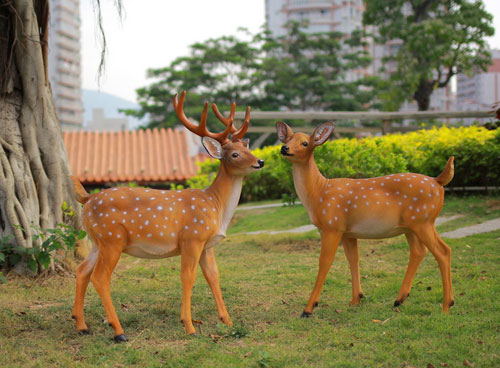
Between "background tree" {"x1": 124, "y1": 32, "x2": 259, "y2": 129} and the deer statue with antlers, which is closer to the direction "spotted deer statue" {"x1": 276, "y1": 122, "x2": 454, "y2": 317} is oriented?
the deer statue with antlers

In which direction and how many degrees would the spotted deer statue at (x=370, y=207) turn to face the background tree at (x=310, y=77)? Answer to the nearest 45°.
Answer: approximately 90° to its right

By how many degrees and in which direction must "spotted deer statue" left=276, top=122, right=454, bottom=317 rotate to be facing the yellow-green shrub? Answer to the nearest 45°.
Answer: approximately 90° to its right

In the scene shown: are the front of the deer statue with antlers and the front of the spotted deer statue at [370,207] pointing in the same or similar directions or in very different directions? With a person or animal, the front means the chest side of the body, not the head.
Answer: very different directions

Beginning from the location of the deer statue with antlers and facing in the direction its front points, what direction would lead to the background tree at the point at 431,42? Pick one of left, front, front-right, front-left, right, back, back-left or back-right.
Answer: front-left

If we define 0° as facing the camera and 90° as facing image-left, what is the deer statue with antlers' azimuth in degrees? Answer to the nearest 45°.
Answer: approximately 270°

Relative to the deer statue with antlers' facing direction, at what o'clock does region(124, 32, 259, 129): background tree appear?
The background tree is roughly at 9 o'clock from the deer statue with antlers.

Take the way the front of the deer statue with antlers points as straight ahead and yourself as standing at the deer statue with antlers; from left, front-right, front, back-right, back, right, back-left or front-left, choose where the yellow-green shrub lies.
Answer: front-left

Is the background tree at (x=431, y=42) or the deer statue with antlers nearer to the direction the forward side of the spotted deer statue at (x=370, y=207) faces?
the deer statue with antlers

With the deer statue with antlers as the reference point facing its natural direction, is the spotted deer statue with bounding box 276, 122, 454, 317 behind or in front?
in front

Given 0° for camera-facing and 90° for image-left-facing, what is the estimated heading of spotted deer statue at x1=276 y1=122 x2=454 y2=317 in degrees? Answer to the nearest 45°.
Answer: approximately 90°

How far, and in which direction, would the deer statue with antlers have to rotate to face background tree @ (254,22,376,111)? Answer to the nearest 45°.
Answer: approximately 90° to its left

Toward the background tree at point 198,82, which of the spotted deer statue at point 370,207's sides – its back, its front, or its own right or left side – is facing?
right

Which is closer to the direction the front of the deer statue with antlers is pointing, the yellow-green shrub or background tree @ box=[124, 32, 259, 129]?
the yellow-green shrub

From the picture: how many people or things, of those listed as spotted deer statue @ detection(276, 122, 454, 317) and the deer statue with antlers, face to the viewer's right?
1
